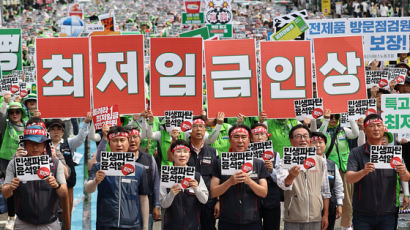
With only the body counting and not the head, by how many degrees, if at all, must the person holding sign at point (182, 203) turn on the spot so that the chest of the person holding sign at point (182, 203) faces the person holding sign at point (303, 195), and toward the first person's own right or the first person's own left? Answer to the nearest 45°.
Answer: approximately 90° to the first person's own left

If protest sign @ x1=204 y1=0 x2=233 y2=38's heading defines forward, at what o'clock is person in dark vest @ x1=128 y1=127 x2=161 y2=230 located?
The person in dark vest is roughly at 12 o'clock from the protest sign.

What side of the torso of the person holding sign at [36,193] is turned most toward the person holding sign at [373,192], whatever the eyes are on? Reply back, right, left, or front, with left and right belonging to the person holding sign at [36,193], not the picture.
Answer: left

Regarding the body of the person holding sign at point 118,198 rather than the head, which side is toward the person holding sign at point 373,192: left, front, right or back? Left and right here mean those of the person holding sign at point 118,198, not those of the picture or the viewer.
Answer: left

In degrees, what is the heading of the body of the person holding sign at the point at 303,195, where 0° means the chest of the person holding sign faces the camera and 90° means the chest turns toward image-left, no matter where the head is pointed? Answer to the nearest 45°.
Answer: approximately 0°

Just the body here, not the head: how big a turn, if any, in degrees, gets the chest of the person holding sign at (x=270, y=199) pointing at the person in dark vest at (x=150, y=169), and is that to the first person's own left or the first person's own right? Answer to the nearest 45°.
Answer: approximately 90° to the first person's own right
